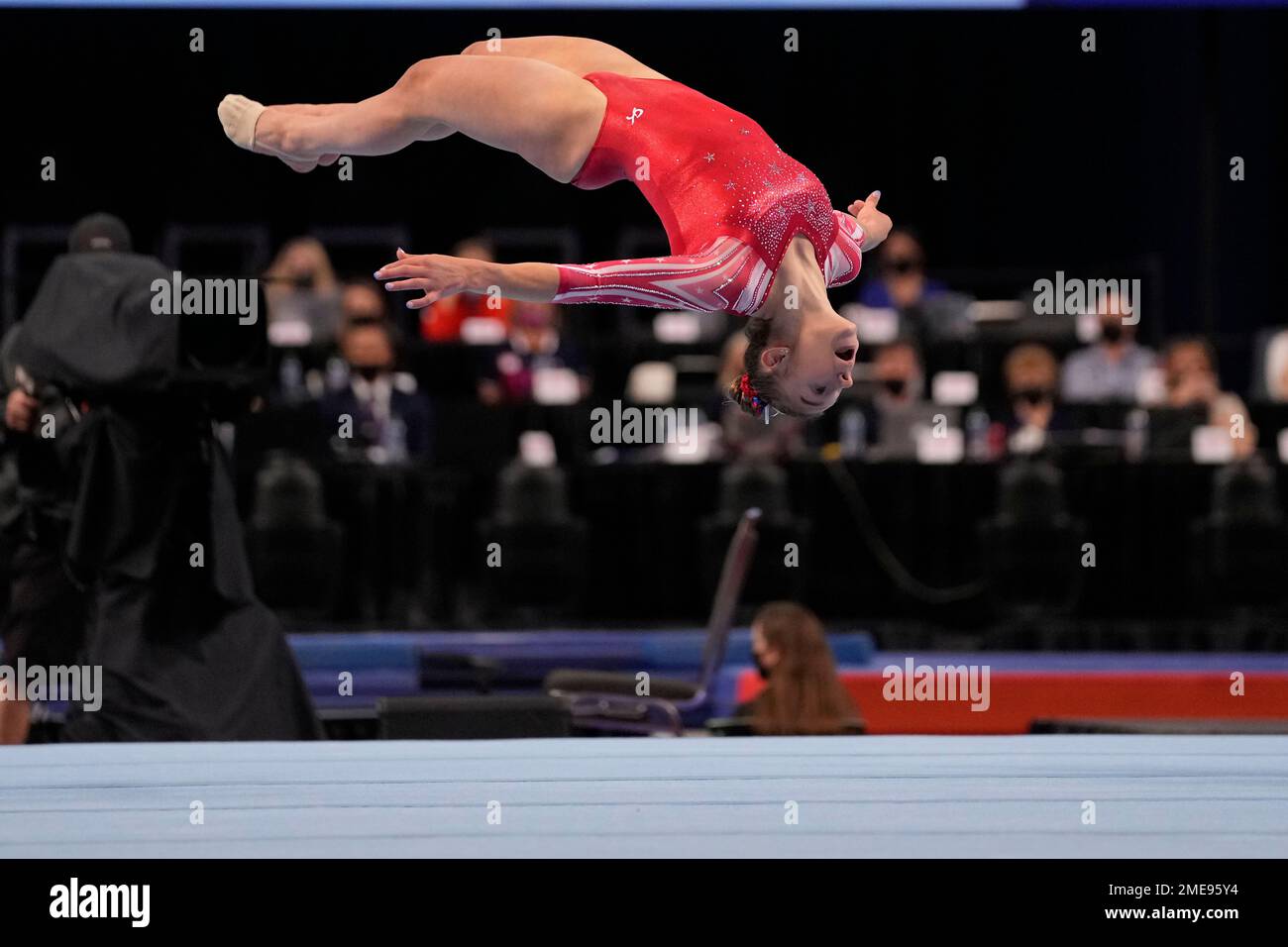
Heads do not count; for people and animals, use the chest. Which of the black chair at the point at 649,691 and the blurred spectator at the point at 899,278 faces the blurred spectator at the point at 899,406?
the blurred spectator at the point at 899,278

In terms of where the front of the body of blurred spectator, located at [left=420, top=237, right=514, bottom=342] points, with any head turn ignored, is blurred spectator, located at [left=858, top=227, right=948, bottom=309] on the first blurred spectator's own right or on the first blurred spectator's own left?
on the first blurred spectator's own left

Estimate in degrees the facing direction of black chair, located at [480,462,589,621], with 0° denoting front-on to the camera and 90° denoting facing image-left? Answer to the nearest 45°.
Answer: approximately 0°

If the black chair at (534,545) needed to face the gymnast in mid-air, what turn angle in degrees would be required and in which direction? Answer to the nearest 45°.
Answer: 0° — it already faces them

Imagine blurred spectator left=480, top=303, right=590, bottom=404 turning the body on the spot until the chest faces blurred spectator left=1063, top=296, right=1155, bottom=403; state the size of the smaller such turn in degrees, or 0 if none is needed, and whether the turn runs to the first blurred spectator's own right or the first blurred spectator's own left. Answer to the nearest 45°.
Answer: approximately 90° to the first blurred spectator's own left

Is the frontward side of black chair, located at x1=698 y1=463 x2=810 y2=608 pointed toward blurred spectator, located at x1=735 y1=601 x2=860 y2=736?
yes
